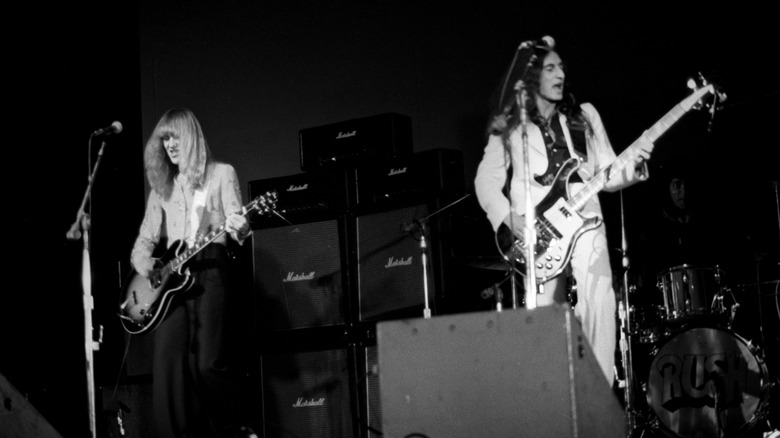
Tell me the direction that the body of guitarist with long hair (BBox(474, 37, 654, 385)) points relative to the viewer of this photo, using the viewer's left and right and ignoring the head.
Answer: facing the viewer and to the right of the viewer

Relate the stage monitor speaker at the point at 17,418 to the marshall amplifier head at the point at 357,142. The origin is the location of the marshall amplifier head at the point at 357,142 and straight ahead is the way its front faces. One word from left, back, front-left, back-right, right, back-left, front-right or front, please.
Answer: front

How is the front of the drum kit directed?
toward the camera

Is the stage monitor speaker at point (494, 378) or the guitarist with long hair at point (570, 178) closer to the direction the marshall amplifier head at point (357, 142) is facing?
the stage monitor speaker

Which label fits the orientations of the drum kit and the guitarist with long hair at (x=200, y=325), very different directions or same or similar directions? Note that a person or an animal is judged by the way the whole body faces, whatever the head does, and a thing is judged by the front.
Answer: same or similar directions

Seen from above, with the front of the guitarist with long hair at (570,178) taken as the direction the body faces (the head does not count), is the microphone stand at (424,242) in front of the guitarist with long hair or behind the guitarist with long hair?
behind

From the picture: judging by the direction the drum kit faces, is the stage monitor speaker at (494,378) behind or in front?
in front

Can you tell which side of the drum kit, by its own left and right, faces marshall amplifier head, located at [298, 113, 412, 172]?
right

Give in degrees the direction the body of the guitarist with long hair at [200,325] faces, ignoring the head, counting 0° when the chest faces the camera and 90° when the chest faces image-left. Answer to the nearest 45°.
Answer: approximately 45°

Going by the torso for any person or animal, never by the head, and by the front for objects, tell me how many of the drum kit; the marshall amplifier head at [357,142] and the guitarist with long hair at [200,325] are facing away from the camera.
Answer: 0

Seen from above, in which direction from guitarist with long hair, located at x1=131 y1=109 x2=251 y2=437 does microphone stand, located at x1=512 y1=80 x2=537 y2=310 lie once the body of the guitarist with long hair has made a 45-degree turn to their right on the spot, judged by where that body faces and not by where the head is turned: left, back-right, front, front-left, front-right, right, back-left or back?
back-left

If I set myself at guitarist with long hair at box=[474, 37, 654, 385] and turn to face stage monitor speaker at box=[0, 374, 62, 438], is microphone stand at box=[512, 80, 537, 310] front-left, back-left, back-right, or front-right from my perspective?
front-left

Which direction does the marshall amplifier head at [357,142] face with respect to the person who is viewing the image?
facing the viewer and to the left of the viewer

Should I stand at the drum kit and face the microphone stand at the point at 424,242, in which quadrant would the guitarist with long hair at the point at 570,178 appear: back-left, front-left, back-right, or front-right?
front-left
